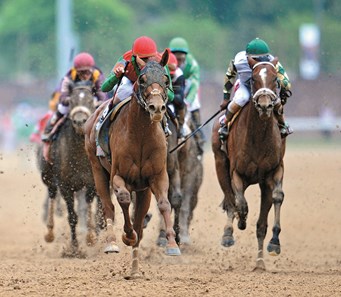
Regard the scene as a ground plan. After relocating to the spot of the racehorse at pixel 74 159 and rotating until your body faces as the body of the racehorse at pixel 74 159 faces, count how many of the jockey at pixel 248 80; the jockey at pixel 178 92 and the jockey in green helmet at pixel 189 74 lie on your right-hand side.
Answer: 0

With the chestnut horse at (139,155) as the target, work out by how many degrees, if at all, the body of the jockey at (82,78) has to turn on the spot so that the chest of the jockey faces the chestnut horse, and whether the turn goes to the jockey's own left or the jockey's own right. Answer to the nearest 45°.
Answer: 0° — they already face it

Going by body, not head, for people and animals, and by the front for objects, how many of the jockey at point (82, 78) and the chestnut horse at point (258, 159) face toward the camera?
2

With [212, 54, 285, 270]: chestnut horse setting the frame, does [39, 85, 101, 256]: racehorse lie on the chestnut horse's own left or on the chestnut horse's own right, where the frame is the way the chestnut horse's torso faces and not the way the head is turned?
on the chestnut horse's own right

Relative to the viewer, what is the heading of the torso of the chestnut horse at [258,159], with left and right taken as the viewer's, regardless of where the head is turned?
facing the viewer

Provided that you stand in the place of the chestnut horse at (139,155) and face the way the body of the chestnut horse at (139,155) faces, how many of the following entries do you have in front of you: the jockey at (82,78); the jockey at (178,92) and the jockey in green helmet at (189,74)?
0

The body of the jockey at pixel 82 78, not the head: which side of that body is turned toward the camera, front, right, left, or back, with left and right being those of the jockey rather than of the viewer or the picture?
front

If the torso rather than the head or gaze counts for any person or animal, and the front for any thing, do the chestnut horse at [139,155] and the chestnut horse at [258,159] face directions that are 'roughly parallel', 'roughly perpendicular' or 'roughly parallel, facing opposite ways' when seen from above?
roughly parallel

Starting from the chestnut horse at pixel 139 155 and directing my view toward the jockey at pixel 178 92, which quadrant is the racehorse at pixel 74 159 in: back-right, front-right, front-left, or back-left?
front-left

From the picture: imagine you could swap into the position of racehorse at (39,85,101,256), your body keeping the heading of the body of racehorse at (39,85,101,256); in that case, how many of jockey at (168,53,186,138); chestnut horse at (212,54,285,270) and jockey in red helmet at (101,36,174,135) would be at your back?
0

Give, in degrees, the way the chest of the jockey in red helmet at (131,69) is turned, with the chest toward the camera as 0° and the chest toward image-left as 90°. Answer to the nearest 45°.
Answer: approximately 315°

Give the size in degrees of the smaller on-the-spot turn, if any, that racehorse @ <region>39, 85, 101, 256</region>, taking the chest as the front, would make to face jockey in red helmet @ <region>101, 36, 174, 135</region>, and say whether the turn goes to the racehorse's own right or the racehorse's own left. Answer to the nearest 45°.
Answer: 0° — it already faces them

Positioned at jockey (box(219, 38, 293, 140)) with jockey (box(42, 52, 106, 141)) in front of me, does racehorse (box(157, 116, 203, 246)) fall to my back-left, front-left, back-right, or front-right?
front-right

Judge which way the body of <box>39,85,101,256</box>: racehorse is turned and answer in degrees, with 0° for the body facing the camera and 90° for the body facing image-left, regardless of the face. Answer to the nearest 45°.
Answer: approximately 0°
